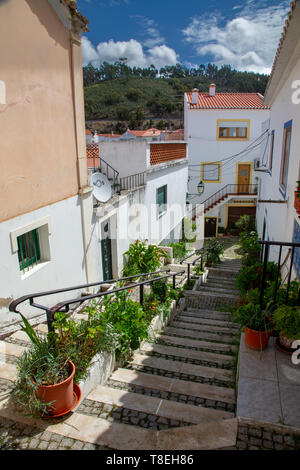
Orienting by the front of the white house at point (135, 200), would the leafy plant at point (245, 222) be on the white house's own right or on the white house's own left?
on the white house's own left

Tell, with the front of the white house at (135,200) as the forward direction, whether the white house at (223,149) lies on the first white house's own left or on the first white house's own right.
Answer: on the first white house's own left

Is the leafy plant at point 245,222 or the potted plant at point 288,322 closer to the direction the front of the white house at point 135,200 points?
the potted plant

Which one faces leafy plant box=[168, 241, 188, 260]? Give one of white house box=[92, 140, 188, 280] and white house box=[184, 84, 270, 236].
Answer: white house box=[184, 84, 270, 236]

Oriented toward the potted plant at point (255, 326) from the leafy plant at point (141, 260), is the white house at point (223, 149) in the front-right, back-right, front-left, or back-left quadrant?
back-left

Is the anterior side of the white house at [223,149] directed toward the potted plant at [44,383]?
yes

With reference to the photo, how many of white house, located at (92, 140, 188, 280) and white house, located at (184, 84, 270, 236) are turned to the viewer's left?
0

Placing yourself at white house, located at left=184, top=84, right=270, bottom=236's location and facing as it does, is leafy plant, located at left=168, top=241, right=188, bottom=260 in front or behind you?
in front

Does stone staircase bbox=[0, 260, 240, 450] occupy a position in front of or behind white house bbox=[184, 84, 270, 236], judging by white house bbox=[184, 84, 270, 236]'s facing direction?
in front

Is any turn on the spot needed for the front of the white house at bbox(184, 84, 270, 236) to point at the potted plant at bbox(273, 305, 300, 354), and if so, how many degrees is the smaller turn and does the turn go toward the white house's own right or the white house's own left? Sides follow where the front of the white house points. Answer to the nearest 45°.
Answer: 0° — it already faces it

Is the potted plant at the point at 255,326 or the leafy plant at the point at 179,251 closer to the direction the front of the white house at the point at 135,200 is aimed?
the potted plant

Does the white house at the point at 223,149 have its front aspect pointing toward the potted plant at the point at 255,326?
yes

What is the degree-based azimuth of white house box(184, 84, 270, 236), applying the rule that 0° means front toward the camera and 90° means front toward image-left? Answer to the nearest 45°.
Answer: approximately 0°

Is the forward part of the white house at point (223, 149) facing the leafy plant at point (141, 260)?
yes

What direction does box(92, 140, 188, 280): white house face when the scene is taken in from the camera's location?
facing the viewer and to the right of the viewer

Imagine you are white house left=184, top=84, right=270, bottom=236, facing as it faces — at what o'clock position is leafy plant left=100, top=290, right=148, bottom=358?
The leafy plant is roughly at 12 o'clock from the white house.
